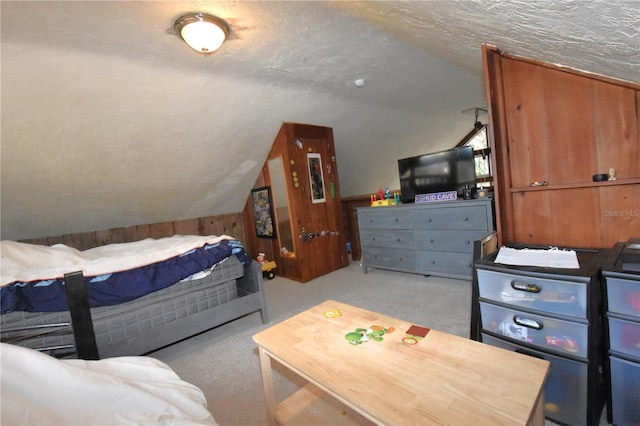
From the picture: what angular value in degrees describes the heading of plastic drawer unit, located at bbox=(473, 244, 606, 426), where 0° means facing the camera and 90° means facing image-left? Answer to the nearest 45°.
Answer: approximately 45°

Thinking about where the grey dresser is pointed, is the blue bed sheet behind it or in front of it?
in front

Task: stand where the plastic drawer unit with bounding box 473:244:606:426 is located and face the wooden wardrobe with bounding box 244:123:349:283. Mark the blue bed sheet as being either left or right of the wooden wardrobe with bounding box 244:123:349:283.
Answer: left

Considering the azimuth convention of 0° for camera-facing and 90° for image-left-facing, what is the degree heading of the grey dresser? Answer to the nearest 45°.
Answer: approximately 45°

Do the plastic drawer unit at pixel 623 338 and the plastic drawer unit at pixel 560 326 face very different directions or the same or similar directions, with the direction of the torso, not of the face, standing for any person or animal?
same or similar directions

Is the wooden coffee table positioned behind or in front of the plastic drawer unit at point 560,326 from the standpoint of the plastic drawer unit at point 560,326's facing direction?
in front

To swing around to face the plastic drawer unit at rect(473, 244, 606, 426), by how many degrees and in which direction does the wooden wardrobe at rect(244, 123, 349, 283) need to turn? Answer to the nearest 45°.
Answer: approximately 45° to its left

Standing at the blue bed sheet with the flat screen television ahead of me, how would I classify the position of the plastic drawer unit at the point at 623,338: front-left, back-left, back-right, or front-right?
front-right

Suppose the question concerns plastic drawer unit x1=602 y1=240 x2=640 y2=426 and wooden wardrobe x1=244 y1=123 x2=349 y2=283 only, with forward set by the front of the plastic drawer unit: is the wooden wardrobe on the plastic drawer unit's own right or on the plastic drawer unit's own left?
on the plastic drawer unit's own right

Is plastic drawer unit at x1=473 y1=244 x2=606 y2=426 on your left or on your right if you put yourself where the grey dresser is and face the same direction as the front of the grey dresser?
on your left

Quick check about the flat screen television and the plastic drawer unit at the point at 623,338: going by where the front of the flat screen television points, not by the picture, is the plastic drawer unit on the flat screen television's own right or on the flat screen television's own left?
on the flat screen television's own left

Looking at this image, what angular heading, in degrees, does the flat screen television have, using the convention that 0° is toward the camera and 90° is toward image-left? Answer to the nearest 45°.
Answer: approximately 45°
